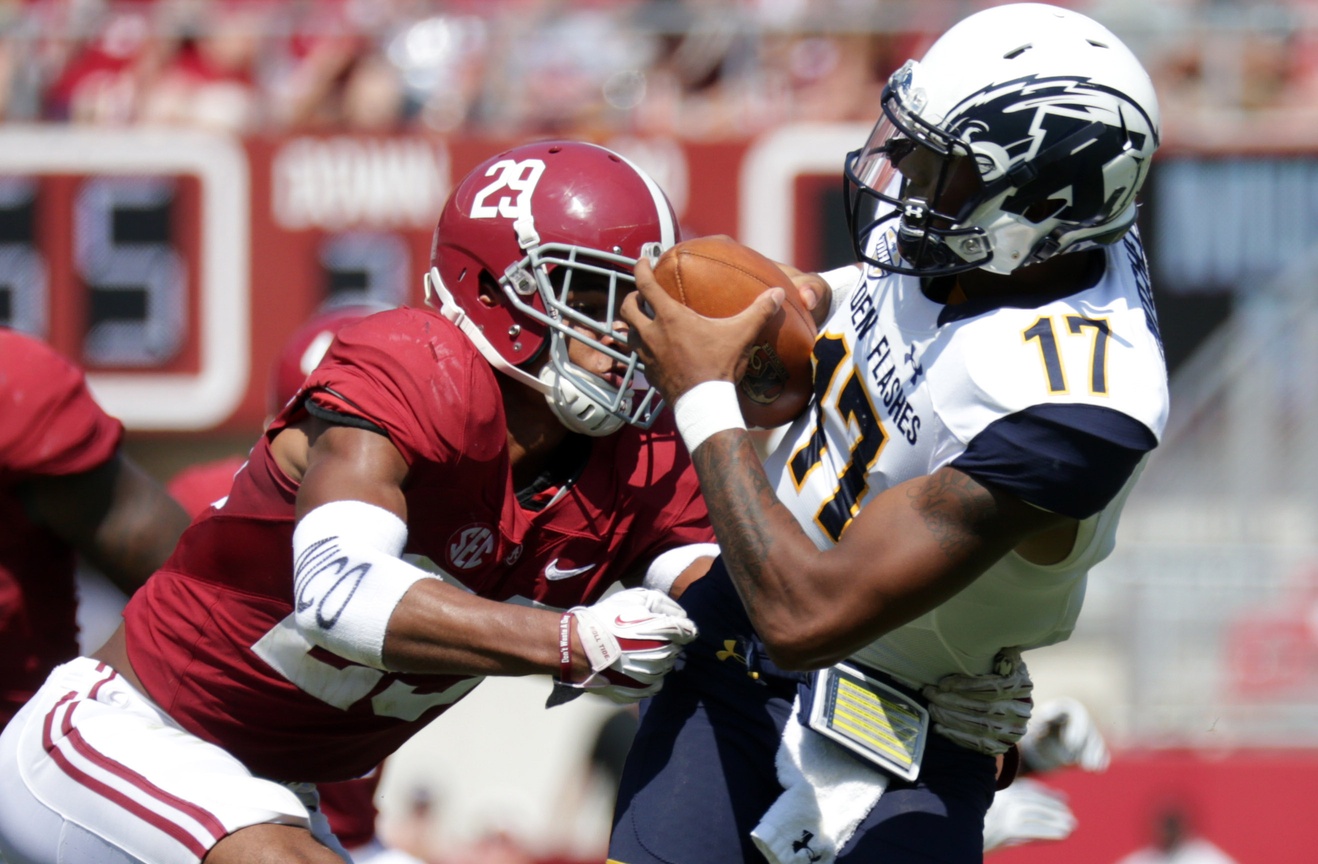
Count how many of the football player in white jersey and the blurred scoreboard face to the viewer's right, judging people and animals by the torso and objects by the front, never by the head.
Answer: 0

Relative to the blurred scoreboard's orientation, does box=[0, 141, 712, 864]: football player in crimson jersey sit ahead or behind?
ahead

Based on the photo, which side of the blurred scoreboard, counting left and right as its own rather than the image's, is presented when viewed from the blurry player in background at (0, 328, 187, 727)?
front

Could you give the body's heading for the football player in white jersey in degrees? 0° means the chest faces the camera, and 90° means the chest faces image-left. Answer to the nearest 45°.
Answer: approximately 45°

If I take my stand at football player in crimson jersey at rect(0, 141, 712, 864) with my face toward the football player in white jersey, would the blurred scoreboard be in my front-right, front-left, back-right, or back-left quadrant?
back-left

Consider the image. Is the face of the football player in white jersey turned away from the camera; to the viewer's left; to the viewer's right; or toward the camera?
to the viewer's left

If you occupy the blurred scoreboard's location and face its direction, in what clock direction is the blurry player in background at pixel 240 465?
The blurry player in background is roughly at 12 o'clock from the blurred scoreboard.
